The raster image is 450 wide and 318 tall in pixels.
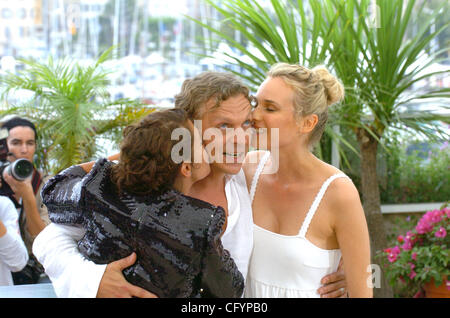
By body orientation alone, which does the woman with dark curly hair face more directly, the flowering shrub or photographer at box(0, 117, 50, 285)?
the flowering shrub

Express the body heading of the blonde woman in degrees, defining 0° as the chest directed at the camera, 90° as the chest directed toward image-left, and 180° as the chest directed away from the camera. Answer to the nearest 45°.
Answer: approximately 45°

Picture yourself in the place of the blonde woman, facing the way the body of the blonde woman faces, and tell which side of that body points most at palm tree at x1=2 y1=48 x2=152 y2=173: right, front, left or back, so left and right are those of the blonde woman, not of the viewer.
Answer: right

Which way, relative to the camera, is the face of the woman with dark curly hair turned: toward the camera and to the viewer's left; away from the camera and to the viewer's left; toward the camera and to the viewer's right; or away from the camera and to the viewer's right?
away from the camera and to the viewer's right

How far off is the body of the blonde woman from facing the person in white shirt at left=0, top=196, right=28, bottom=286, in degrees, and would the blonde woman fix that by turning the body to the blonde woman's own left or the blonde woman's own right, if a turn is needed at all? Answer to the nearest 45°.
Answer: approximately 45° to the blonde woman's own right

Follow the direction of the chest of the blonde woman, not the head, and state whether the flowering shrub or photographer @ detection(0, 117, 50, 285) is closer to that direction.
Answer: the photographer

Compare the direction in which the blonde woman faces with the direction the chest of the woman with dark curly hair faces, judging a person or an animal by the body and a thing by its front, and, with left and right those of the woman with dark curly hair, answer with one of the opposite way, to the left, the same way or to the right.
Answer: the opposite way

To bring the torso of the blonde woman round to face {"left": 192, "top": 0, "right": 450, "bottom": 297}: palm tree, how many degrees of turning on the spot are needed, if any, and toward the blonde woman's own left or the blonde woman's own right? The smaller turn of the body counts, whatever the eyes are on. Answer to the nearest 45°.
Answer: approximately 135° to the blonde woman's own right

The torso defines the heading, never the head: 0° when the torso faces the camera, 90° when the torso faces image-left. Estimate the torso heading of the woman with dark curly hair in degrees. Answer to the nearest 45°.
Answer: approximately 225°
